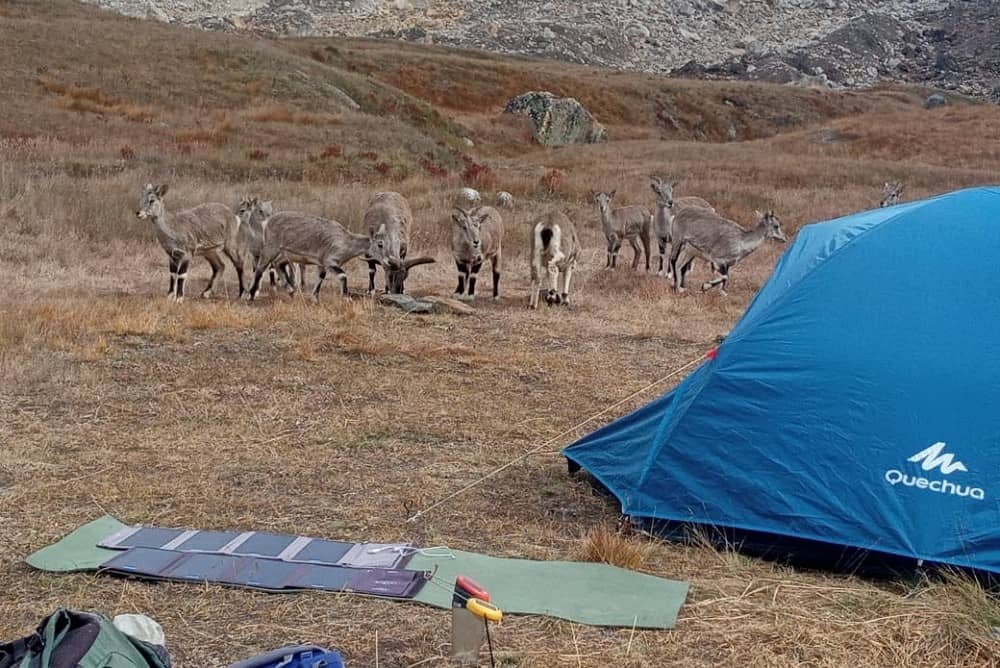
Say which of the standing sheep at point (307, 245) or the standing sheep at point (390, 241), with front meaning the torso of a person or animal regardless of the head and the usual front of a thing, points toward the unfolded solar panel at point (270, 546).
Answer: the standing sheep at point (390, 241)

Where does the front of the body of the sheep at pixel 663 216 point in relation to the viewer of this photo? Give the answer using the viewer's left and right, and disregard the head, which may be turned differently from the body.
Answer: facing the viewer and to the left of the viewer

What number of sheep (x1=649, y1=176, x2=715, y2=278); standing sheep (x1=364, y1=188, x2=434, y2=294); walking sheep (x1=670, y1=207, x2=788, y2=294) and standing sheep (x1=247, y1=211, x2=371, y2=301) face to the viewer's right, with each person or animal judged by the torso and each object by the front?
2

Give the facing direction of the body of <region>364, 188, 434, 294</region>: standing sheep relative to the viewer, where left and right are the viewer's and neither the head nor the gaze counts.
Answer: facing the viewer

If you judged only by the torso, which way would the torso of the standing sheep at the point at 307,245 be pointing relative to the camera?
to the viewer's right

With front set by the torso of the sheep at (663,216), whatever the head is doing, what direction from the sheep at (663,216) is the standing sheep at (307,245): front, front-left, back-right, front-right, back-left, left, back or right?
front

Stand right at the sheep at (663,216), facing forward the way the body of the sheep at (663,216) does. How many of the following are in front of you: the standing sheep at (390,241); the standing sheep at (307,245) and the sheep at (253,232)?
3

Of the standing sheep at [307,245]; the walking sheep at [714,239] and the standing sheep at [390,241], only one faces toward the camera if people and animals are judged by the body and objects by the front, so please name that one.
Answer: the standing sheep at [390,241]

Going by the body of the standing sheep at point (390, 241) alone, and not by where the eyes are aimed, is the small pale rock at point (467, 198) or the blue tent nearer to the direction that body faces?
the blue tent

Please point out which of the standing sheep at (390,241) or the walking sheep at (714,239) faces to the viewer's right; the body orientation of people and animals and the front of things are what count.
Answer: the walking sheep at (714,239)

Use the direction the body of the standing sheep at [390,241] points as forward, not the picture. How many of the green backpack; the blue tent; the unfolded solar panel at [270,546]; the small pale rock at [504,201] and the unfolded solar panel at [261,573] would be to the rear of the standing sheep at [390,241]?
1

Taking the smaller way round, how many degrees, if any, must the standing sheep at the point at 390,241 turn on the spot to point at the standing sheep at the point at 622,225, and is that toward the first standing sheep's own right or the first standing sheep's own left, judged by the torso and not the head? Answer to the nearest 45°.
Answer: approximately 135° to the first standing sheep's own left

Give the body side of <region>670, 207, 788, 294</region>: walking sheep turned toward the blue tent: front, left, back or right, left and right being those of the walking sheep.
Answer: right

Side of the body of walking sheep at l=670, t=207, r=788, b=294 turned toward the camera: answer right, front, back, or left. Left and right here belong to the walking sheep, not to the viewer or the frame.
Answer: right

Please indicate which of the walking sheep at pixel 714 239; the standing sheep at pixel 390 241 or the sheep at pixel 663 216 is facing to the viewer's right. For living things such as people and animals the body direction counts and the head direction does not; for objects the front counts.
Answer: the walking sheep at pixel 714 239
